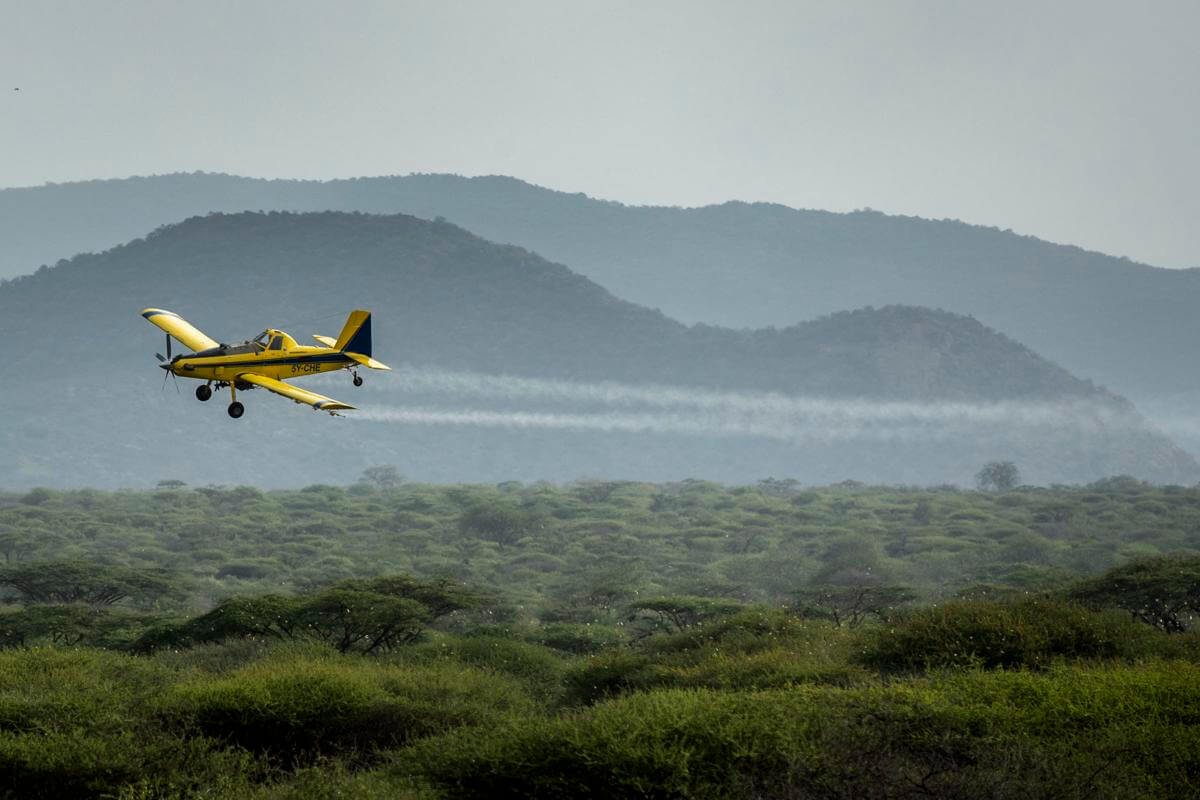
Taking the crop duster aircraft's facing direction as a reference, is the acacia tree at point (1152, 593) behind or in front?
behind

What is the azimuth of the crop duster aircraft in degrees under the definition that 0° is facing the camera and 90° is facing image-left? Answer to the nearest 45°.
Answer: approximately 45°

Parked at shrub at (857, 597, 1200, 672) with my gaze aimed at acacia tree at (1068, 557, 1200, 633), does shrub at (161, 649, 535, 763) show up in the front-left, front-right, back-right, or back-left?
back-left

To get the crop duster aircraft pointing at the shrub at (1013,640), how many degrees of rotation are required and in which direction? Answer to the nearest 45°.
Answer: approximately 135° to its left
